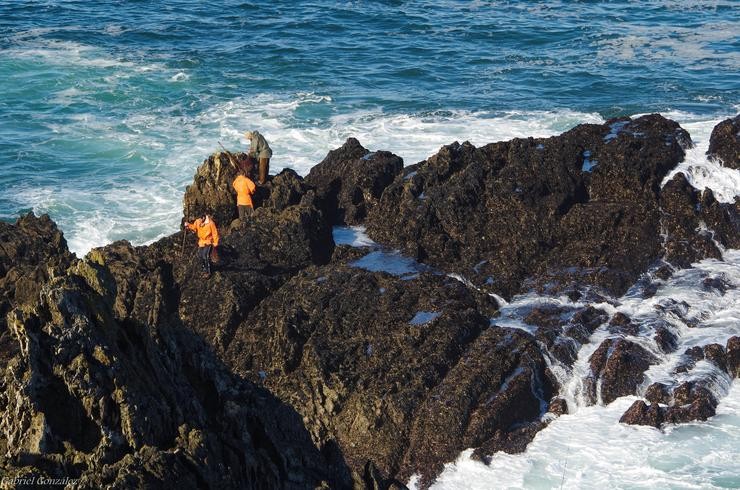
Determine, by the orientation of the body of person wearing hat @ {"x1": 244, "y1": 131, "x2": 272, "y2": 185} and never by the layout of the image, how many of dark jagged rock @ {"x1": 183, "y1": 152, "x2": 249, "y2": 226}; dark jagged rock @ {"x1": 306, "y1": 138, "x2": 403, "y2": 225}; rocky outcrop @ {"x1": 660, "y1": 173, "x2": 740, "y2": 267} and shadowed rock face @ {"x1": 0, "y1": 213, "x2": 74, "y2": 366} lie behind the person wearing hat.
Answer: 2

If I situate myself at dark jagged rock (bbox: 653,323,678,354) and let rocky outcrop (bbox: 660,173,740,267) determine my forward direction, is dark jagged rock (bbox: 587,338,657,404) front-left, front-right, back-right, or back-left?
back-left

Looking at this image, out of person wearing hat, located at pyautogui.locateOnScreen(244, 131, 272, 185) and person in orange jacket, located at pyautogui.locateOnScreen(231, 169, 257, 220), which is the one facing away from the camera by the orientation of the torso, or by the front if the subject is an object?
the person in orange jacket

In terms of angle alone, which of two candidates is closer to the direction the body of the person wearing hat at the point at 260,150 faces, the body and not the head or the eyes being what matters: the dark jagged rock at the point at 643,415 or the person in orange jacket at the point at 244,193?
the person in orange jacket

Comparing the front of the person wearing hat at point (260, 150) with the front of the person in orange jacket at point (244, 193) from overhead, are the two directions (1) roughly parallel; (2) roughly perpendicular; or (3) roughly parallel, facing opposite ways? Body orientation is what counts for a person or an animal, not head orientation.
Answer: roughly perpendicular

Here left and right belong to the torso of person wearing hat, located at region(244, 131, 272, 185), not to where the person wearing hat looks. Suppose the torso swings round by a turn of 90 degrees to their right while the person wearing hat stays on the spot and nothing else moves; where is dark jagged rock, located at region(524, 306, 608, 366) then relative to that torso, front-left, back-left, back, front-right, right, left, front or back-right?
back-right

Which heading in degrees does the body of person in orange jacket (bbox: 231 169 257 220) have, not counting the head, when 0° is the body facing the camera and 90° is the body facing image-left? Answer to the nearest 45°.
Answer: approximately 180°

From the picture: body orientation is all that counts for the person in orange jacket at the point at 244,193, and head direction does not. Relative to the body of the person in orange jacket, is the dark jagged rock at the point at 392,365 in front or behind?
behind

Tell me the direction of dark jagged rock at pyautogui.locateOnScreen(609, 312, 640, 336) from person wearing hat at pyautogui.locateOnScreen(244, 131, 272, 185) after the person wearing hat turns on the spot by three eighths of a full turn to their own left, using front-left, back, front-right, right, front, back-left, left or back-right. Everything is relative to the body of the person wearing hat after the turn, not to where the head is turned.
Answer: front

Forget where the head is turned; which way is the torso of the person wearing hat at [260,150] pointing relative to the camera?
to the viewer's left

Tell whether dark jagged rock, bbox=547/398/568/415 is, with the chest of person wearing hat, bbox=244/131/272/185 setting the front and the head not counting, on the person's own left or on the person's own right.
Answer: on the person's own left

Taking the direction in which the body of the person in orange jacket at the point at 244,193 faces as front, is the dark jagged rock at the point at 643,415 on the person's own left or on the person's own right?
on the person's own right

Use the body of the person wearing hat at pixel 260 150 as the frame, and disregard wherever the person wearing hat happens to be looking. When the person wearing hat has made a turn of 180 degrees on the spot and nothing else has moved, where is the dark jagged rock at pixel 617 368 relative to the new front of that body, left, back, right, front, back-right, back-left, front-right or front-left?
front-right

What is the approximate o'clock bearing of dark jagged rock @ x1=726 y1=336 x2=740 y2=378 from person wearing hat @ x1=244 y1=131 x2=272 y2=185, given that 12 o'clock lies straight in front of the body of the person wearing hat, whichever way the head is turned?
The dark jagged rock is roughly at 7 o'clock from the person wearing hat.

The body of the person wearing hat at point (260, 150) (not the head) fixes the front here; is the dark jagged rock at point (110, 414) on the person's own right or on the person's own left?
on the person's own left

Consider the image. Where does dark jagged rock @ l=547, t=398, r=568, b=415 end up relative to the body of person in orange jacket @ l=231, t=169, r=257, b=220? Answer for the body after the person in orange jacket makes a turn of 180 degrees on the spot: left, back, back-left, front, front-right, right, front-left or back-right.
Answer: front-left

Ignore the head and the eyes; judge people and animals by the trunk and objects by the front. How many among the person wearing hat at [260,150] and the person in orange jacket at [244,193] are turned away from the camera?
1
